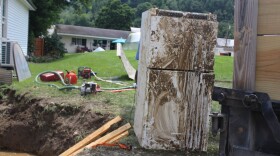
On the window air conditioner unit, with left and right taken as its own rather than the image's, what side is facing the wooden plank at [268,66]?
front

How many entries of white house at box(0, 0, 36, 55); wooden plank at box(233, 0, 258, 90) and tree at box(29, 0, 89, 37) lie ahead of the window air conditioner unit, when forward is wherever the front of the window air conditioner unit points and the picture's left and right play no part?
1

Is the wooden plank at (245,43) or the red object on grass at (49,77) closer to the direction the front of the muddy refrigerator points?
the wooden plank

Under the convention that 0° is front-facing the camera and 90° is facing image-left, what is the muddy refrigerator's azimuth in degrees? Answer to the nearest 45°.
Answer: approximately 0°

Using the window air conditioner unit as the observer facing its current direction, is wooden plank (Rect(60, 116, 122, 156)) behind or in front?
in front

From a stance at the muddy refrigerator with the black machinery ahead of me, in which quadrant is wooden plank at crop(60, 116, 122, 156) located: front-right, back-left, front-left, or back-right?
back-right

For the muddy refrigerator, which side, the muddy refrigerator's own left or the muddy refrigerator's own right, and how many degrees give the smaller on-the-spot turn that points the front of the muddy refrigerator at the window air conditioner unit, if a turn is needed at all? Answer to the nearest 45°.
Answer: approximately 135° to the muddy refrigerator's own right

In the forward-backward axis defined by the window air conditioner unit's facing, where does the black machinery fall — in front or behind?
in front

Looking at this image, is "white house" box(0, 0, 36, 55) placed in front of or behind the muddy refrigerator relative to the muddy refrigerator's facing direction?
behind

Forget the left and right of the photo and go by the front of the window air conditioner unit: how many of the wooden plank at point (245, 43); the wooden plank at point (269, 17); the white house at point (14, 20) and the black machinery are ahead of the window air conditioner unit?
3

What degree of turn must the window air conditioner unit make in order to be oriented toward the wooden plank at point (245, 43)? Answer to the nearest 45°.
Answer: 0° — it already faces it
